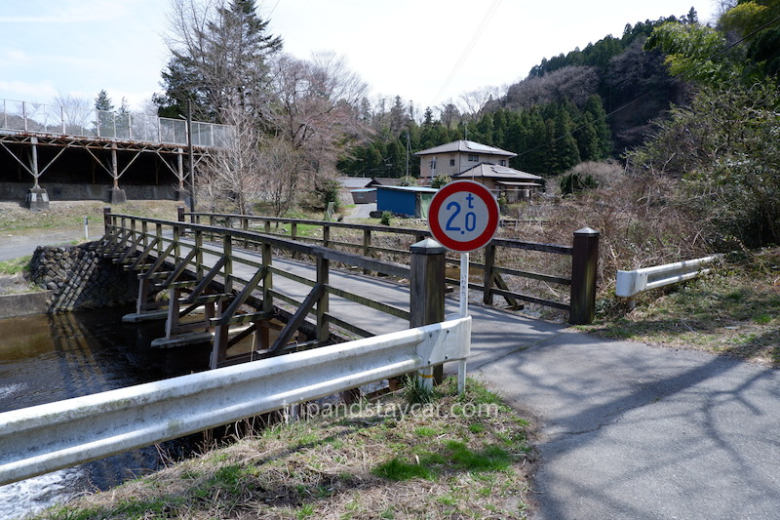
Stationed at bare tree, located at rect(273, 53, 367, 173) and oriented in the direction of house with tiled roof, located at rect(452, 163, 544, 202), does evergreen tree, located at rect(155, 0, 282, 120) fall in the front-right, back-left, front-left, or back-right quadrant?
back-left

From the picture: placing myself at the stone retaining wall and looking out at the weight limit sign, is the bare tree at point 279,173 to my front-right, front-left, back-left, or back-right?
back-left

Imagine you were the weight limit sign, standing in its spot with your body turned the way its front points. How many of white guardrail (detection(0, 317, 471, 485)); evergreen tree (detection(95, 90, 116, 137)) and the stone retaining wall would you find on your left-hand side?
0

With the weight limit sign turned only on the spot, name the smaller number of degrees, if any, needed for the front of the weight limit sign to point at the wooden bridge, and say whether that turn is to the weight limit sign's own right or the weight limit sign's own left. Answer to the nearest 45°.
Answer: approximately 135° to the weight limit sign's own right

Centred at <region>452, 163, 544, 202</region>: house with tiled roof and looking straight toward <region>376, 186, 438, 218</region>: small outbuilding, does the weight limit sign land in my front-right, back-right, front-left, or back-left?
front-left

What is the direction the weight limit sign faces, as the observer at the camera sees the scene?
facing the viewer

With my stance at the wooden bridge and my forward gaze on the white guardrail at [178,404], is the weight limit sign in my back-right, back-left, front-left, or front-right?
front-left

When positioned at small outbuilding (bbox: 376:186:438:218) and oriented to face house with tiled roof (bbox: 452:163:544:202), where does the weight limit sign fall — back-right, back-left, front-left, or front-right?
back-right

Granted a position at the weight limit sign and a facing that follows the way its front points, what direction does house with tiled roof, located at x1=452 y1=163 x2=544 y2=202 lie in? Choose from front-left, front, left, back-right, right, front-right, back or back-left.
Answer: back

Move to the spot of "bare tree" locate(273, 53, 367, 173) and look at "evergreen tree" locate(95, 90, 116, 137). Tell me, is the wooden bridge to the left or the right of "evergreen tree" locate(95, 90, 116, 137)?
left

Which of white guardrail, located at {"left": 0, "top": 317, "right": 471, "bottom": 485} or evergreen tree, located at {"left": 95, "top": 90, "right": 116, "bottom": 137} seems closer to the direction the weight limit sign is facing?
the white guardrail

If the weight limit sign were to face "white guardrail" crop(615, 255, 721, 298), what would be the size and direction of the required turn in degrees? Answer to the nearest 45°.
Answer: approximately 135° to its left

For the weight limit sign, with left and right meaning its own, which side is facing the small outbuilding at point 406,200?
back

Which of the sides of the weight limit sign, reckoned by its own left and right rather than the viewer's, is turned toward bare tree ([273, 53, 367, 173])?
back

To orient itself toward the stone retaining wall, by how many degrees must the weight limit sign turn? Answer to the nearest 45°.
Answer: approximately 135° to its right

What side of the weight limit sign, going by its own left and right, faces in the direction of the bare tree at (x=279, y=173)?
back

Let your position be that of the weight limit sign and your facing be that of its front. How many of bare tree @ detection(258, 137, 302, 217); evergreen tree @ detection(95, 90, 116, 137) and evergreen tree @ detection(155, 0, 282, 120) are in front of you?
0
